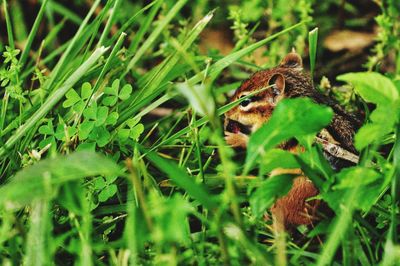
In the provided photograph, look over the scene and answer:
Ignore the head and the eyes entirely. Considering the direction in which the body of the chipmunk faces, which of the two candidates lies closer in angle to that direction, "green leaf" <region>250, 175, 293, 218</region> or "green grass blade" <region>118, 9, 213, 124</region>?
the green grass blade

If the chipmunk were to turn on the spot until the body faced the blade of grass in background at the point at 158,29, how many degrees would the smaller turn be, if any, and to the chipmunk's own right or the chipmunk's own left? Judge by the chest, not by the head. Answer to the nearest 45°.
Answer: approximately 45° to the chipmunk's own right

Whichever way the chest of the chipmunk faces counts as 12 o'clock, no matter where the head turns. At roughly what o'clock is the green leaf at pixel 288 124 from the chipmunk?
The green leaf is roughly at 9 o'clock from the chipmunk.

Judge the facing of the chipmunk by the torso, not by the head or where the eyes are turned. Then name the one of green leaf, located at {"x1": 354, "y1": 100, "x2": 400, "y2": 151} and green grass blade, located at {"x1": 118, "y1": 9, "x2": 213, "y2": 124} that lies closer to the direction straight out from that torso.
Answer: the green grass blade

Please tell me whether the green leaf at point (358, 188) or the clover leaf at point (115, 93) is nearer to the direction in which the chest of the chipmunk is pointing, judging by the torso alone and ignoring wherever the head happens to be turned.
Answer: the clover leaf

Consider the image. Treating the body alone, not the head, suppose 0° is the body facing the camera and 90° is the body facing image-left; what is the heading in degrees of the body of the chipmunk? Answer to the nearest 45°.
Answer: approximately 90°

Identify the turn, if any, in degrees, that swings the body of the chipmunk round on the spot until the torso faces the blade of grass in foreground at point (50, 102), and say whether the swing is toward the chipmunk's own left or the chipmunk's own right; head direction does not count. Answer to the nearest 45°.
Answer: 0° — it already faces it
